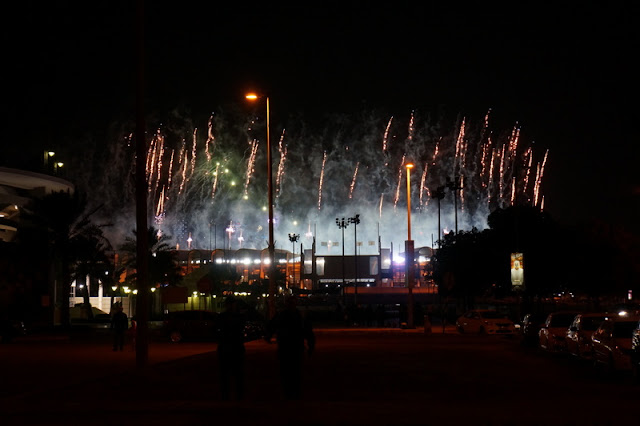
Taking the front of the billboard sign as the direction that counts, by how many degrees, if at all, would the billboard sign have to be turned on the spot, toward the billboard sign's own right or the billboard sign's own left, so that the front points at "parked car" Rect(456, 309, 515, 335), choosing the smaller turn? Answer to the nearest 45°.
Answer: approximately 45° to the billboard sign's own right

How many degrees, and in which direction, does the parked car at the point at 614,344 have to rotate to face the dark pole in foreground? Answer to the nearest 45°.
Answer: approximately 45° to its right

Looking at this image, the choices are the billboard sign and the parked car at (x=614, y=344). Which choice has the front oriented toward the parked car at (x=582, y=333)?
the billboard sign

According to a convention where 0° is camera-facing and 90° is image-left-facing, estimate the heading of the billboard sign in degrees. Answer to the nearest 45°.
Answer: approximately 0°

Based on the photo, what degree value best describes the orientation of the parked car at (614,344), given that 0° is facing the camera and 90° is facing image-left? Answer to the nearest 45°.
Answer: approximately 45°

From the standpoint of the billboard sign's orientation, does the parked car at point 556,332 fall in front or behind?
in front

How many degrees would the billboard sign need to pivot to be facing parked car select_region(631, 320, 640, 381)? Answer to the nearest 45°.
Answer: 0° — it already faces it

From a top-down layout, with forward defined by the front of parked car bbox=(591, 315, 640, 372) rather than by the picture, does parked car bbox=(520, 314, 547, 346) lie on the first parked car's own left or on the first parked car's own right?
on the first parked car's own right
